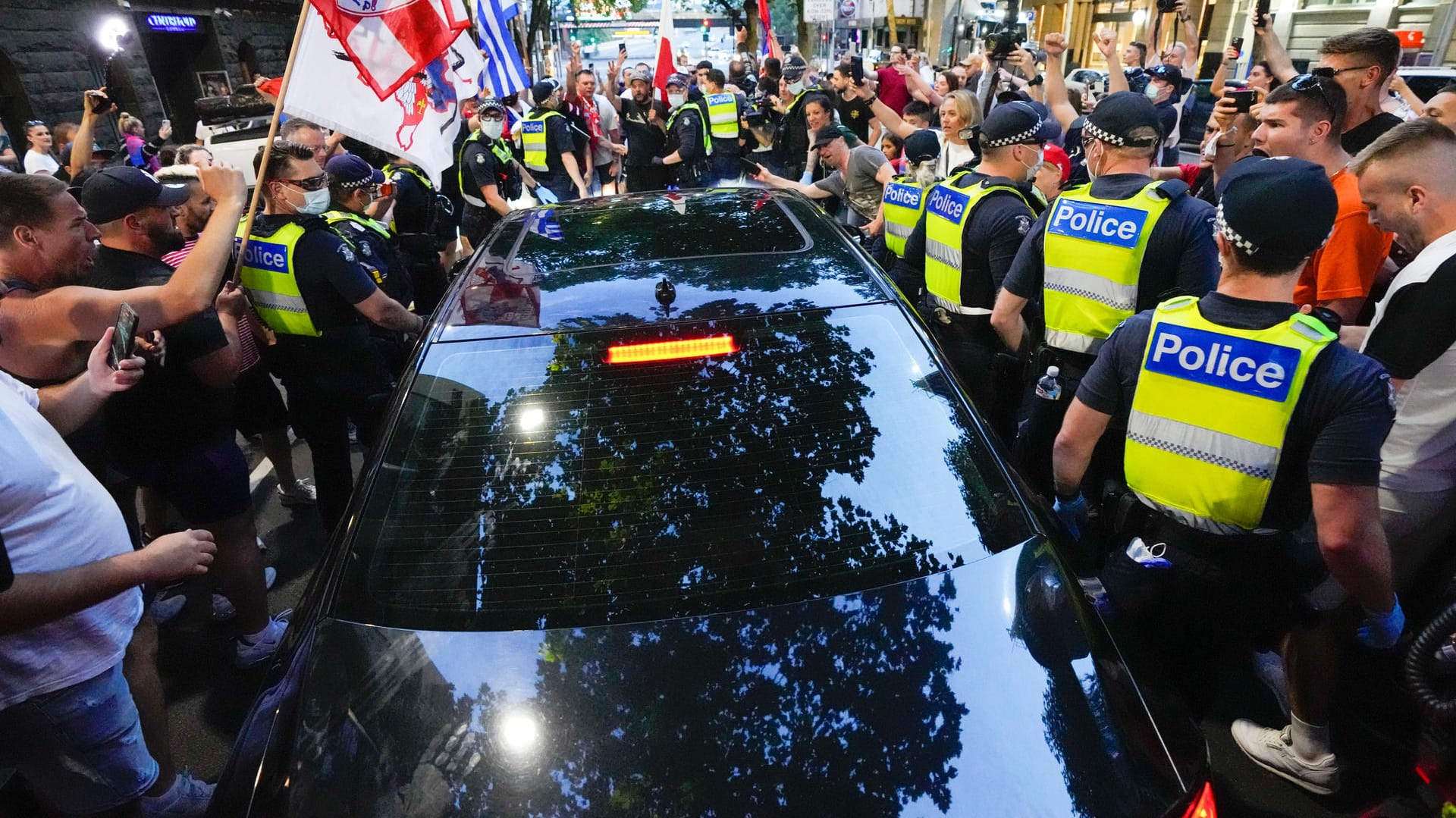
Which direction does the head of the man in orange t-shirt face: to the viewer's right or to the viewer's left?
to the viewer's left

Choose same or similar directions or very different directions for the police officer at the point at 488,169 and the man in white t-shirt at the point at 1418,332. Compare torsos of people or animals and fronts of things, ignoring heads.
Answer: very different directions

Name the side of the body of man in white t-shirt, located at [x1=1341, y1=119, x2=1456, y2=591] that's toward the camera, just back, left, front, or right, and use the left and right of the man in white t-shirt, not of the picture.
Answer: left

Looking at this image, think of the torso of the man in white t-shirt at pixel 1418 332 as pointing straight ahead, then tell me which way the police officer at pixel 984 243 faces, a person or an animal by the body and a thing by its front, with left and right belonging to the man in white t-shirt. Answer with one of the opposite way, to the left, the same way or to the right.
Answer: to the right

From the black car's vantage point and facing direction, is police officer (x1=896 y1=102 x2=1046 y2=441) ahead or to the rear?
ahead

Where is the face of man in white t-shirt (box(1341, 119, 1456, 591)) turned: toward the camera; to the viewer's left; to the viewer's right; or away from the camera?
to the viewer's left

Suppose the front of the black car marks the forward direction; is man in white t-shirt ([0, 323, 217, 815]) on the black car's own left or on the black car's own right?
on the black car's own left

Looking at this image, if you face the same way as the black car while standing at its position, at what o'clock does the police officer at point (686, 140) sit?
The police officer is roughly at 12 o'clock from the black car.
